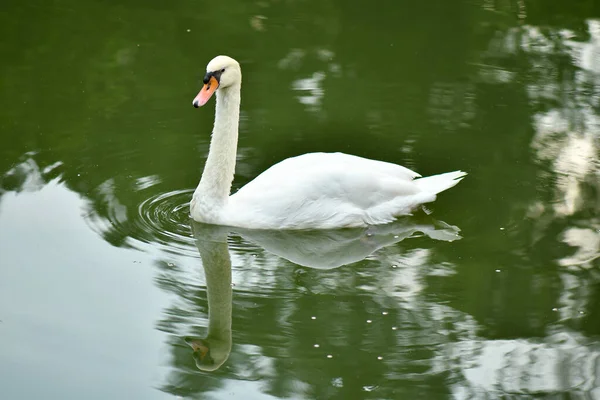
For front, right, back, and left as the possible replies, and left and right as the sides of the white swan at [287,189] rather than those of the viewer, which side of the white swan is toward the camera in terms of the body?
left
